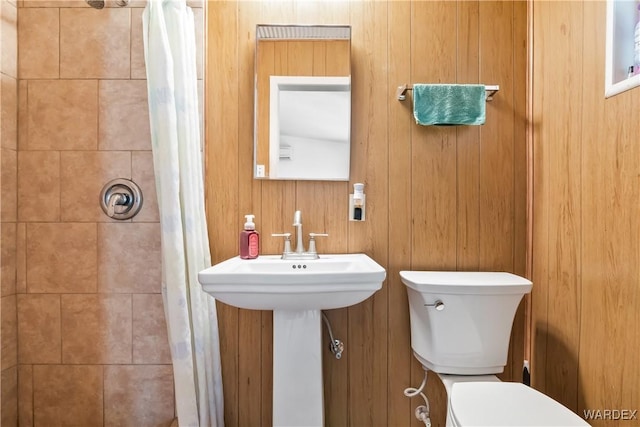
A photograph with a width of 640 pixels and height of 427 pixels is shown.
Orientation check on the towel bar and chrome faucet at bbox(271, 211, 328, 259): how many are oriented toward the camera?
2

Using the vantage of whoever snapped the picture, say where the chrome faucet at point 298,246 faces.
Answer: facing the viewer

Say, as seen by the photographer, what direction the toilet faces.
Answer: facing the viewer and to the right of the viewer

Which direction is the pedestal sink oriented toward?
toward the camera

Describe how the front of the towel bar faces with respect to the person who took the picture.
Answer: facing the viewer

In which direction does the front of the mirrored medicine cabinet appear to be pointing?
toward the camera
